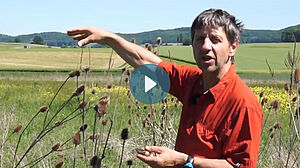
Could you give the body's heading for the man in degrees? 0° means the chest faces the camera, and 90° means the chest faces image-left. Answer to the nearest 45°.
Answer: approximately 45°
